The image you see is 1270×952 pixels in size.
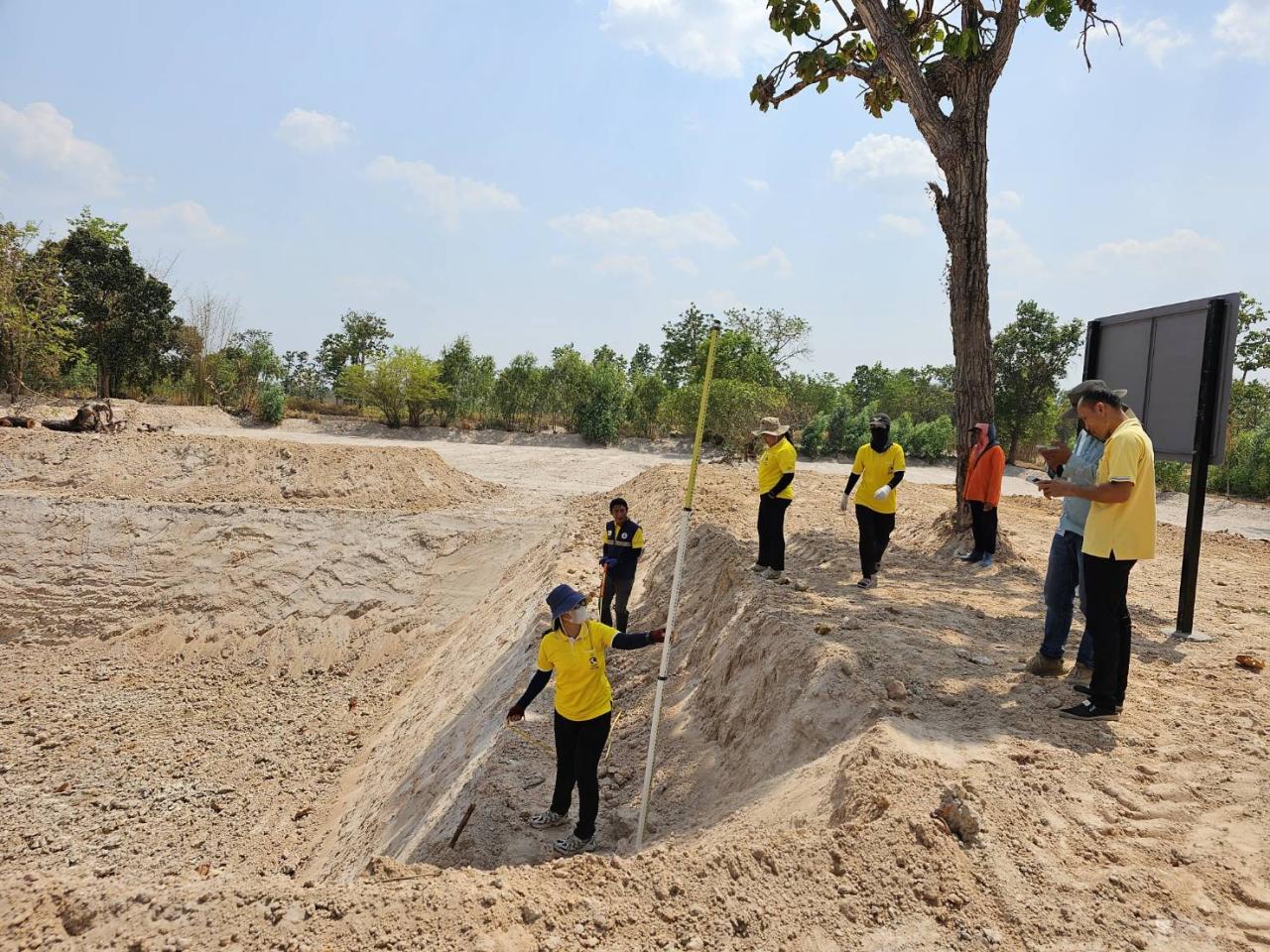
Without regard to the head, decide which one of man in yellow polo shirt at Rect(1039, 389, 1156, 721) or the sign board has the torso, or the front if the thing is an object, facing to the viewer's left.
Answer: the man in yellow polo shirt

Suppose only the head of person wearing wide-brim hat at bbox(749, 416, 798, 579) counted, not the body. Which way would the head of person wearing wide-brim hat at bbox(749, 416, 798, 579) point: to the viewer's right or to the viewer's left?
to the viewer's left

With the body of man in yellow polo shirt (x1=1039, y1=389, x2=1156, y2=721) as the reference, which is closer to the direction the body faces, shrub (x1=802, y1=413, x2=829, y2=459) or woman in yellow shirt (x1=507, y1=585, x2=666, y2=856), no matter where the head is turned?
the woman in yellow shirt

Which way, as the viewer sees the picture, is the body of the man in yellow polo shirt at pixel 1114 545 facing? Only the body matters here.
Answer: to the viewer's left

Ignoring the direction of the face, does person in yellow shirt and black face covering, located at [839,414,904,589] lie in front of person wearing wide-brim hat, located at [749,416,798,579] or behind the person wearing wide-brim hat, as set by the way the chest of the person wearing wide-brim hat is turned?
behind

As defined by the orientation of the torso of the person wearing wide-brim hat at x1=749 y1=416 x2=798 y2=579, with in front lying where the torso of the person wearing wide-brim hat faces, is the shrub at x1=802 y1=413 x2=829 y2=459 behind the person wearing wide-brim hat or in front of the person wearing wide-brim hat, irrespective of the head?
behind

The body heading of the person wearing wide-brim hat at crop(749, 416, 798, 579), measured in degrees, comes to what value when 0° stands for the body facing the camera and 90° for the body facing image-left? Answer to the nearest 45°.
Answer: approximately 45°

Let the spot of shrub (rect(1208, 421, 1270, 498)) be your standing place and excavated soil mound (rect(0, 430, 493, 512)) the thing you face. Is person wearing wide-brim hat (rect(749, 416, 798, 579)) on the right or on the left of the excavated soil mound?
left
